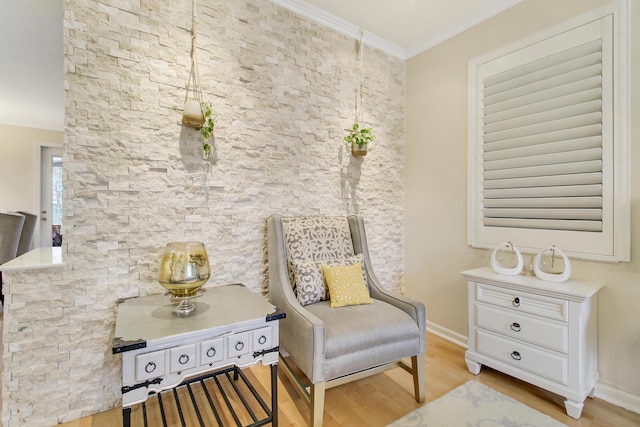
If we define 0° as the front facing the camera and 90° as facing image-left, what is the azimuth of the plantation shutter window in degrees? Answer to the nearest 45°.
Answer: approximately 45°

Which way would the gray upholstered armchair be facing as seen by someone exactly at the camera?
facing the viewer and to the right of the viewer

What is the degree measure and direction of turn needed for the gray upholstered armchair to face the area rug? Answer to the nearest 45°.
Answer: approximately 45° to its left

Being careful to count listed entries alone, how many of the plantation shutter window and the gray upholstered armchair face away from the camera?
0

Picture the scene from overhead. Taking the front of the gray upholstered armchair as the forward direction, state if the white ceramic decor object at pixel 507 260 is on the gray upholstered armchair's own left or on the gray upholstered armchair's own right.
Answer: on the gray upholstered armchair's own left

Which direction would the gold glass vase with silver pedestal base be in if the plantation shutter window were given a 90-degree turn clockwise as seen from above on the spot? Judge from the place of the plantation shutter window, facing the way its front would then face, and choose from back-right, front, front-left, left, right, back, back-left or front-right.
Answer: left

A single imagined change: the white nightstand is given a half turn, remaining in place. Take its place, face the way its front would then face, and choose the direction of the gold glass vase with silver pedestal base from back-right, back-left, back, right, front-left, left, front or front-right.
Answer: back

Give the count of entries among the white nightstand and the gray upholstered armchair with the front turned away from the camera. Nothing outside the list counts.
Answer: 0

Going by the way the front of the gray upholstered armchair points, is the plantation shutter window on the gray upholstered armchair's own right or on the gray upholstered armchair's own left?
on the gray upholstered armchair's own left

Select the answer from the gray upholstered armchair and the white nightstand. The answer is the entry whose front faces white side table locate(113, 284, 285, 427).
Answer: the white nightstand

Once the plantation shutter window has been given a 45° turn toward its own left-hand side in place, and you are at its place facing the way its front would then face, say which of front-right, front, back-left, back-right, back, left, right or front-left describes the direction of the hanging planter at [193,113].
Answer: front-right

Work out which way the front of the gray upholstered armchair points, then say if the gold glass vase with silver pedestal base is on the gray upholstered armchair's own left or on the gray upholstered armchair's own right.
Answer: on the gray upholstered armchair's own right

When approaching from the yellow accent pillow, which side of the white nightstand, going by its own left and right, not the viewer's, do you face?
front

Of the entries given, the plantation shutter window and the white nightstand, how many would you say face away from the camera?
0
